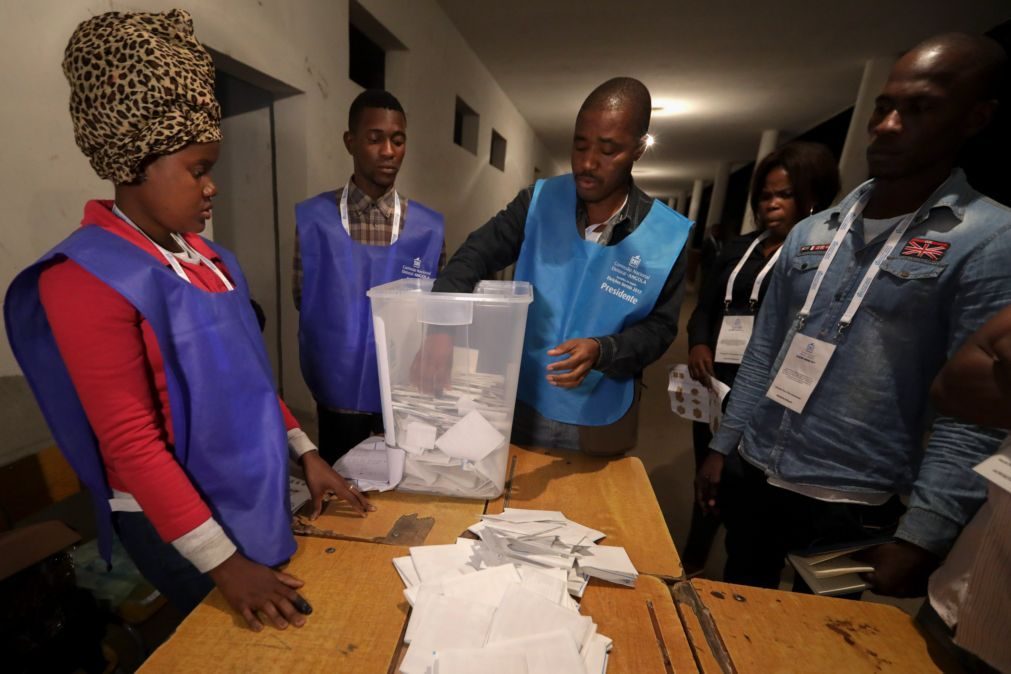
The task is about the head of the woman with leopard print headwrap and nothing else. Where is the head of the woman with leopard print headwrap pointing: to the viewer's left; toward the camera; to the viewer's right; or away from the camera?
to the viewer's right

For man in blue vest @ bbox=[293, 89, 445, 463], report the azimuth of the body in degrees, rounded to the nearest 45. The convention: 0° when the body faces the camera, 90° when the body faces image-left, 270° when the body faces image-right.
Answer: approximately 0°

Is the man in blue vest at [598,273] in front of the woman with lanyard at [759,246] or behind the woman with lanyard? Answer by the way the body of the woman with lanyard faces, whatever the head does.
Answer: in front

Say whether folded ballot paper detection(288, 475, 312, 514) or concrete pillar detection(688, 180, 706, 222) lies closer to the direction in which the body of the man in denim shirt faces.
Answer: the folded ballot paper

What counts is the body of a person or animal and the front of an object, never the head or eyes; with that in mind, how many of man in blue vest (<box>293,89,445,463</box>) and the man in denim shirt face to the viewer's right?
0

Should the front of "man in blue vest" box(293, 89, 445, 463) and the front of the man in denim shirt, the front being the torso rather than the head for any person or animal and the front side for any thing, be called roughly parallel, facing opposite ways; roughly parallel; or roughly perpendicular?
roughly perpendicular

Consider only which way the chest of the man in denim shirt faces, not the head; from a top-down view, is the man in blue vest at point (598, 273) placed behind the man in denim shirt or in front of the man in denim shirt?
in front

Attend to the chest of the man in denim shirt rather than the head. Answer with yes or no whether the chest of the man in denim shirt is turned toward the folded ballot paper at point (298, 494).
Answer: yes

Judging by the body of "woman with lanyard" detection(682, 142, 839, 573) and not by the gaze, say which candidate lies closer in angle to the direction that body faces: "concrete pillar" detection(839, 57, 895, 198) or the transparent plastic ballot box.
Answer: the transparent plastic ballot box

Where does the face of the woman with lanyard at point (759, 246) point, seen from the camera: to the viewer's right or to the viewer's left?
to the viewer's left

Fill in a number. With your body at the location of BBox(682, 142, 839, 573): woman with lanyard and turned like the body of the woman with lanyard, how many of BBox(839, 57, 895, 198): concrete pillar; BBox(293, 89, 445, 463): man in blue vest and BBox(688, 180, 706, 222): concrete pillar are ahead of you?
1

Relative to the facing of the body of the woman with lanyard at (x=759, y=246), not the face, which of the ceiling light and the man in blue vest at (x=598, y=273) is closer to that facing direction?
the man in blue vest

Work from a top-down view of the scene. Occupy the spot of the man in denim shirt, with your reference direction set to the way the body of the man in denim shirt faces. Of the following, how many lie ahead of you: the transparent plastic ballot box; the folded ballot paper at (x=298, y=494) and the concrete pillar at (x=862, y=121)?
2

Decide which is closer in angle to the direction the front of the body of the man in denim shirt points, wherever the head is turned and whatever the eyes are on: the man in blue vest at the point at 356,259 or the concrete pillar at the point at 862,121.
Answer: the man in blue vest
